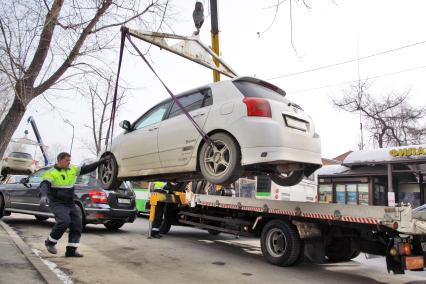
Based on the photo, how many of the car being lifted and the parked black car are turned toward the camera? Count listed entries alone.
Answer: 0

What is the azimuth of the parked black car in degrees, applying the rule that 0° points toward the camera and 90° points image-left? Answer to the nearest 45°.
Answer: approximately 135°

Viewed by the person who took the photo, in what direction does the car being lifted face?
facing away from the viewer and to the left of the viewer

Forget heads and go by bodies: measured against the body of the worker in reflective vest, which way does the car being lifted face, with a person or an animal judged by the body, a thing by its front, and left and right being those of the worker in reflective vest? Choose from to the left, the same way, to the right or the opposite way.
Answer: the opposite way

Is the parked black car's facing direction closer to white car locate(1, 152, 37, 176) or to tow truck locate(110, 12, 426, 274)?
the white car

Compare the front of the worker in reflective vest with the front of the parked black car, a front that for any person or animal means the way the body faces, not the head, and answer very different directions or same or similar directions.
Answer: very different directions

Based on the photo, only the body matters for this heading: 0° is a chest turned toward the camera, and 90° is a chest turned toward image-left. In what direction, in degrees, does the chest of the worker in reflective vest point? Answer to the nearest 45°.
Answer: approximately 315°
